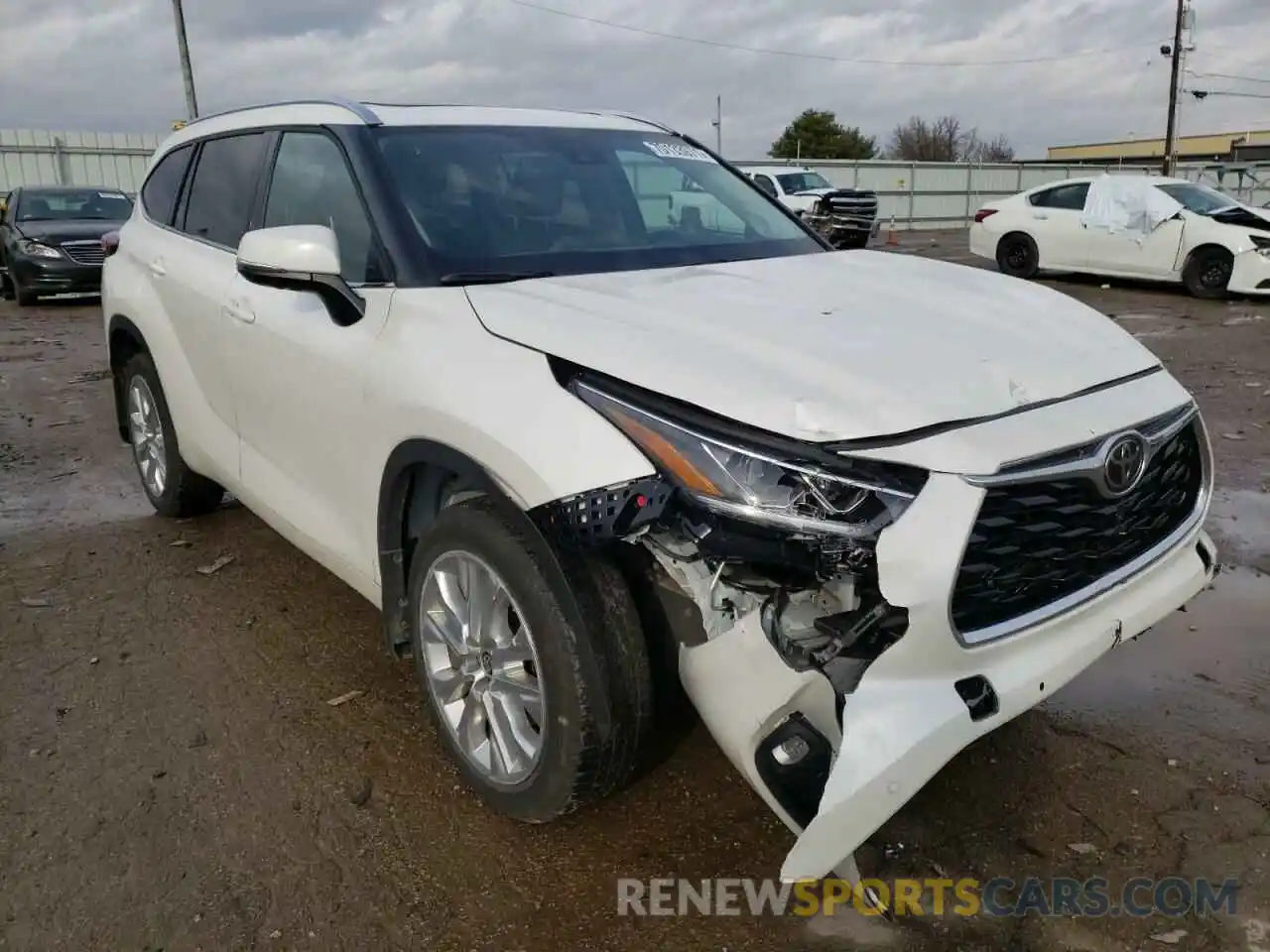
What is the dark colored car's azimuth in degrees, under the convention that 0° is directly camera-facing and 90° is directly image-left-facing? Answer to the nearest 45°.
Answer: approximately 315°

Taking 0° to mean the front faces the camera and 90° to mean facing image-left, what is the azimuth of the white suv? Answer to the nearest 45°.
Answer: approximately 315°

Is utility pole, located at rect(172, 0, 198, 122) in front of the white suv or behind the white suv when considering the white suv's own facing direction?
behind

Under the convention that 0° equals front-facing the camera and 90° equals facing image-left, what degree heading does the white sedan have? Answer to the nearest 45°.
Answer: approximately 270°

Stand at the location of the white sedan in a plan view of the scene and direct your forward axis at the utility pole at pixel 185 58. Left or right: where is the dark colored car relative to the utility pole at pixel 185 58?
left

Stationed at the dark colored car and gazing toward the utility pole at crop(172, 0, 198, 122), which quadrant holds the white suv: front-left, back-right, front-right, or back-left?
back-right

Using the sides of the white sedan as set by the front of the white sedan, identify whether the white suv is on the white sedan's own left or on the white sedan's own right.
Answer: on the white sedan's own right
